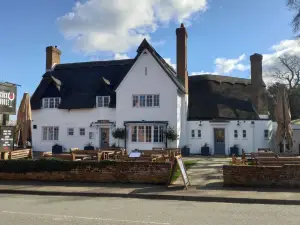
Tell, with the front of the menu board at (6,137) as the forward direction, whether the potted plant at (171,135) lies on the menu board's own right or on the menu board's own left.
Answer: on the menu board's own left

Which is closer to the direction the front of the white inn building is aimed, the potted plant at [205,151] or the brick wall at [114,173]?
the brick wall

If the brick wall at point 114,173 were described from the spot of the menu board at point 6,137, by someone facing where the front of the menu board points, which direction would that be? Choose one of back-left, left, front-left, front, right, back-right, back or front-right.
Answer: front-left

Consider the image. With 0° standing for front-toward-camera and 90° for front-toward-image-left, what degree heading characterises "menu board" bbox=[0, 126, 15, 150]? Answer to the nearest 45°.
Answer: approximately 0°

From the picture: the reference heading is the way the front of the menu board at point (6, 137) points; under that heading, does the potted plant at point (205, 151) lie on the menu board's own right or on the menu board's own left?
on the menu board's own left

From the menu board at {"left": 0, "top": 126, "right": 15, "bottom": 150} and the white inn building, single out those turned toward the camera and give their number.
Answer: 2

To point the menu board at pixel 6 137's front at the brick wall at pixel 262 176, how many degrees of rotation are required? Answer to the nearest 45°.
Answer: approximately 45° to its left

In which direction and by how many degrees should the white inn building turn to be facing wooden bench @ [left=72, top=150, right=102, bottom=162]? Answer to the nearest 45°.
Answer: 0° — it already faces it
